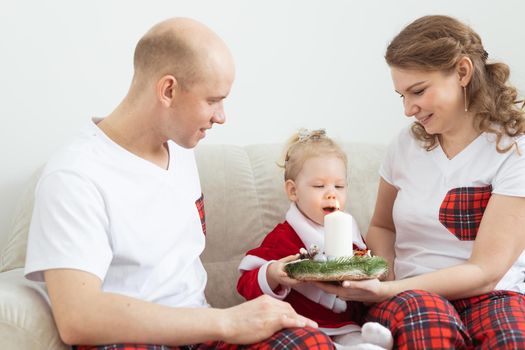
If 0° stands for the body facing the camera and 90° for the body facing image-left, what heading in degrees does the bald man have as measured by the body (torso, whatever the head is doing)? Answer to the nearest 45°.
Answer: approximately 315°

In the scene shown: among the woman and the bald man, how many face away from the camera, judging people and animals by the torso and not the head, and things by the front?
0

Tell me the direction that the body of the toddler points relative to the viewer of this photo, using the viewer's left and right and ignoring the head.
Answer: facing the viewer and to the right of the viewer

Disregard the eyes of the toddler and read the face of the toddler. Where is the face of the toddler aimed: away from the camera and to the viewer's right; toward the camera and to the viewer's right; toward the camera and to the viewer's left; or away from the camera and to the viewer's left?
toward the camera and to the viewer's right

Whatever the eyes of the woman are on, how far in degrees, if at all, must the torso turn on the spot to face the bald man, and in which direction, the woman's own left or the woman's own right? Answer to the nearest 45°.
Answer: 0° — they already face them

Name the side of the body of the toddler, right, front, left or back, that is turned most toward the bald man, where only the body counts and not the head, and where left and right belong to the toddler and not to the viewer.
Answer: right

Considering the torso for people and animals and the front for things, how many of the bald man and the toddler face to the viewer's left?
0

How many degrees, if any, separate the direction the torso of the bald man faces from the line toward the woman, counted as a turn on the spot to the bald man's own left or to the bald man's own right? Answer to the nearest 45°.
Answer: approximately 45° to the bald man's own left

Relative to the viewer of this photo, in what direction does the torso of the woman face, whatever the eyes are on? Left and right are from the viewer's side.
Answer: facing the viewer and to the left of the viewer

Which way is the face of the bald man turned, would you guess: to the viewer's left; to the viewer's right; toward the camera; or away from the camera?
to the viewer's right

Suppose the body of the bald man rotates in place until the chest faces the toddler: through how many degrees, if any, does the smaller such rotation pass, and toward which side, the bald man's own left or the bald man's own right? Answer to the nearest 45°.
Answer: approximately 90° to the bald man's own left
